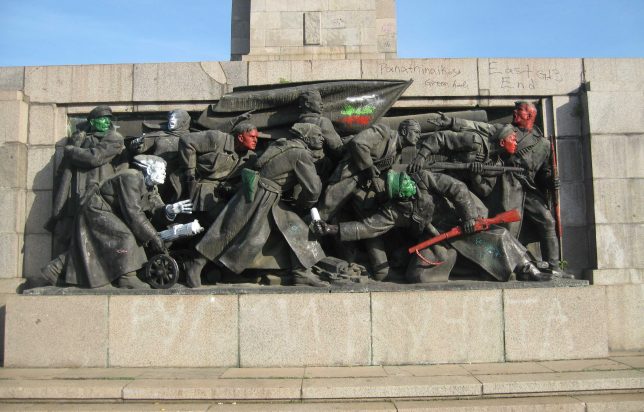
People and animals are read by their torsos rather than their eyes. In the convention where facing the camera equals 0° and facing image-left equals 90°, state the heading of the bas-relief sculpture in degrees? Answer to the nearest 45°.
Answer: approximately 0°
